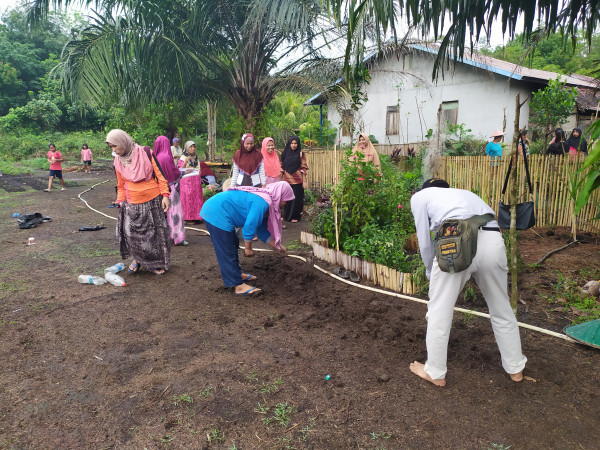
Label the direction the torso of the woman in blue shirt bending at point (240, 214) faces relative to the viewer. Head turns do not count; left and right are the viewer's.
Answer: facing to the right of the viewer

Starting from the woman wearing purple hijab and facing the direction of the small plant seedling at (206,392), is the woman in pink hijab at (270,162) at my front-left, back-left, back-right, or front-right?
back-left

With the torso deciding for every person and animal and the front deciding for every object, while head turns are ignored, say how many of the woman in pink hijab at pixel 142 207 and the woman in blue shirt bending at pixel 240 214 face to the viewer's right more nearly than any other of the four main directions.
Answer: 1

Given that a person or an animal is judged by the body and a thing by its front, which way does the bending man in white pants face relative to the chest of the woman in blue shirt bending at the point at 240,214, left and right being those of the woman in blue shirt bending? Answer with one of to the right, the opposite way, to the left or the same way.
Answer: to the left

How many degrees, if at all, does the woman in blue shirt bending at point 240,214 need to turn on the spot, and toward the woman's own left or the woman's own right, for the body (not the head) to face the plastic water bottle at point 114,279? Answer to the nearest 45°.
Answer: approximately 135° to the woman's own left

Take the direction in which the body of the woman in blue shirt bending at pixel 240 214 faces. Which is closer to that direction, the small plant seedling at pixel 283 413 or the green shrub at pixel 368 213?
the green shrub

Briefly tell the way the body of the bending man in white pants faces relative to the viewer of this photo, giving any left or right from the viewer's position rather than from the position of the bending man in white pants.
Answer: facing away from the viewer and to the left of the viewer

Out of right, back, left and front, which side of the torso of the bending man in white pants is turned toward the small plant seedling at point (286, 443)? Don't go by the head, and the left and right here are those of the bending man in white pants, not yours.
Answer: left

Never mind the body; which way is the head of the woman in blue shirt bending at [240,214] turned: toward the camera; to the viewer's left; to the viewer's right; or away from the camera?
to the viewer's right

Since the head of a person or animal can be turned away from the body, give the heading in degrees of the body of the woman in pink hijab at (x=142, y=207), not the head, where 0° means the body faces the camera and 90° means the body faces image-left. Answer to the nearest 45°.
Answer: approximately 45°

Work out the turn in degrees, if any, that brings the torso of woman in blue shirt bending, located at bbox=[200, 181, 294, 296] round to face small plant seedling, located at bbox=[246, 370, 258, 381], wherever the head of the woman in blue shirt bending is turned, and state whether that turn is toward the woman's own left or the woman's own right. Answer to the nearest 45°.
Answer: approximately 90° to the woman's own right

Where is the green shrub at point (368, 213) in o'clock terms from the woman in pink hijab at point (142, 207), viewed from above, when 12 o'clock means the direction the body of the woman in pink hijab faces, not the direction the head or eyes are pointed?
The green shrub is roughly at 8 o'clock from the woman in pink hijab.
